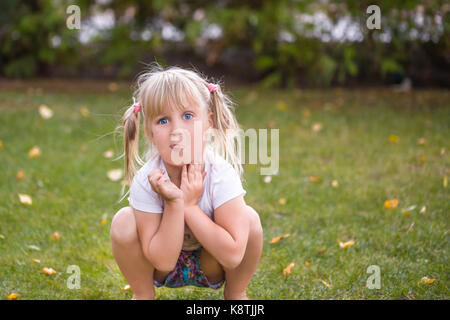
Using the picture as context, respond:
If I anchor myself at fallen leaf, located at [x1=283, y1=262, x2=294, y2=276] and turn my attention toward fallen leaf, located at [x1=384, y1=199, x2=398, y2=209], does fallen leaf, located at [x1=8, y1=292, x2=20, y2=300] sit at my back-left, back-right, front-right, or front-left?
back-left

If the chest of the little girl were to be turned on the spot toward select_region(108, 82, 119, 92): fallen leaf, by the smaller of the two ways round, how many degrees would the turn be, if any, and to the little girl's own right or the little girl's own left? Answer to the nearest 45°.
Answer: approximately 180°

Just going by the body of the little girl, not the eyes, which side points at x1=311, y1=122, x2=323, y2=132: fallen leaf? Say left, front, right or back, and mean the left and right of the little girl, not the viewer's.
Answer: back

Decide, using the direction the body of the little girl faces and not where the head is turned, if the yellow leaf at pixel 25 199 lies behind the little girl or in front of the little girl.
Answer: behind

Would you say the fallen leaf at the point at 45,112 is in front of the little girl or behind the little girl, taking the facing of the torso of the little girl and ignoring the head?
behind

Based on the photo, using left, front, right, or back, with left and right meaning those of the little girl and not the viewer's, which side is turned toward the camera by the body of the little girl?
front

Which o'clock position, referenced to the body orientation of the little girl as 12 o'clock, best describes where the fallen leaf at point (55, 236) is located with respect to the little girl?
The fallen leaf is roughly at 5 o'clock from the little girl.

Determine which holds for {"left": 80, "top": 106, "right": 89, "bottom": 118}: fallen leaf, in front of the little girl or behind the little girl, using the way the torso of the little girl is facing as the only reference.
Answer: behind

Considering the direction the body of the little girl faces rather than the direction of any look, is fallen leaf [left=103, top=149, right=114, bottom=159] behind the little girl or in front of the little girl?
behind

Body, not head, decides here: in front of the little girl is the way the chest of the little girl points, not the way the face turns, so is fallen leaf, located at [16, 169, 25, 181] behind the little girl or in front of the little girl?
behind

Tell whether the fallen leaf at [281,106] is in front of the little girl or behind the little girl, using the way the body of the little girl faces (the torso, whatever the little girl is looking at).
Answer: behind
